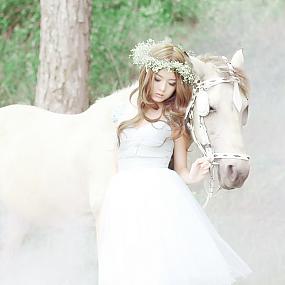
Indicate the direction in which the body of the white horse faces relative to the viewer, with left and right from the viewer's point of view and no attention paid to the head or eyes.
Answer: facing to the right of the viewer

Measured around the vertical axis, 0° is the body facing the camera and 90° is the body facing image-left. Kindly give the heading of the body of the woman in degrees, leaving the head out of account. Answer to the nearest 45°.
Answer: approximately 0°

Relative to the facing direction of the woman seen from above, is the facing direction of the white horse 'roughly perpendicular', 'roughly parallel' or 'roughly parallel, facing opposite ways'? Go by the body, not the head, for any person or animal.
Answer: roughly perpendicular
